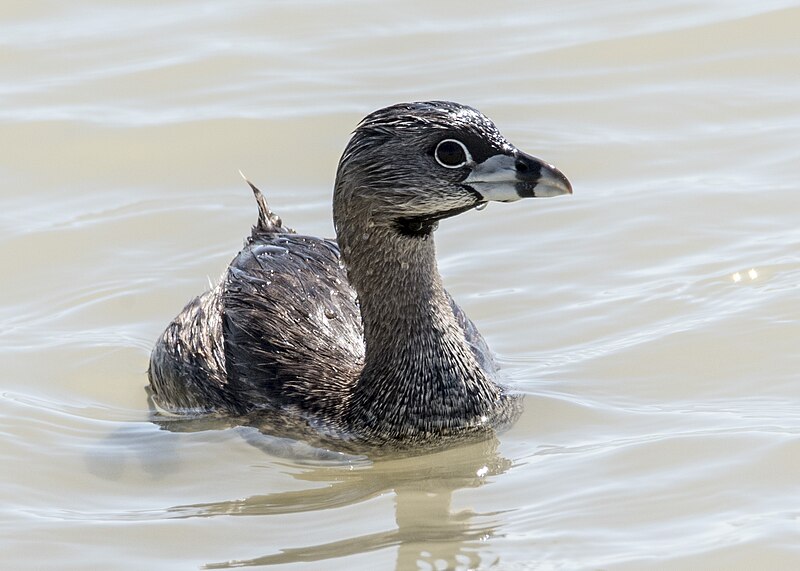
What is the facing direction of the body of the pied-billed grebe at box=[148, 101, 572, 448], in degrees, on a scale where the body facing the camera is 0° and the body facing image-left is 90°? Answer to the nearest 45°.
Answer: approximately 315°
